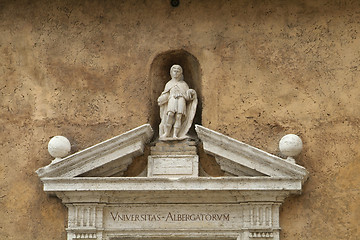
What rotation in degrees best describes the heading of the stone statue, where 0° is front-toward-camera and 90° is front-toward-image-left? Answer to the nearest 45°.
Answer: approximately 0°
